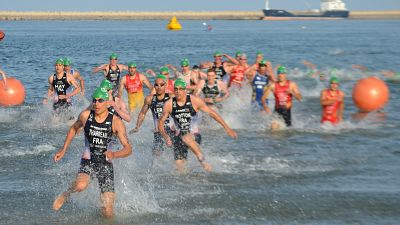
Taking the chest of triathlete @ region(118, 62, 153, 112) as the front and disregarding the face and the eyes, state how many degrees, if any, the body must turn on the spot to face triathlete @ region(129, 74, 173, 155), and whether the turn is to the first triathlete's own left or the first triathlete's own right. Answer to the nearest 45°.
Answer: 0° — they already face them

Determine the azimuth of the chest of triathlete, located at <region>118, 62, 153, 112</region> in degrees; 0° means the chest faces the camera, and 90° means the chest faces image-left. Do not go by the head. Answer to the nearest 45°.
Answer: approximately 0°

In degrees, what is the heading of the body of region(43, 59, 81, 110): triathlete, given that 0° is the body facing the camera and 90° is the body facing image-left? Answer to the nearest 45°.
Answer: approximately 0°

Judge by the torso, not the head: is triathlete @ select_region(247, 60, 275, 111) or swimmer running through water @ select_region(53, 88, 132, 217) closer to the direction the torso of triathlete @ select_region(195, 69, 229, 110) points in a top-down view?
the swimmer running through water

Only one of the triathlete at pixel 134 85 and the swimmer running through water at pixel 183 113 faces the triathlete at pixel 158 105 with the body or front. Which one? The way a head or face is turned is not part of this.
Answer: the triathlete at pixel 134 85

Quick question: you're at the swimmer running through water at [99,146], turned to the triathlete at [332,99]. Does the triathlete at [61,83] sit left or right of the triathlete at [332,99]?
left

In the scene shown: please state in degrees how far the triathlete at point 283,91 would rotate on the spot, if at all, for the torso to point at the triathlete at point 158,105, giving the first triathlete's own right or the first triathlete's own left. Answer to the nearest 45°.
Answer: approximately 45° to the first triathlete's own right

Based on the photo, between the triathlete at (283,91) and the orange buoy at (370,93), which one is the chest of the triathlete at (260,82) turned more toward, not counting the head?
the triathlete
